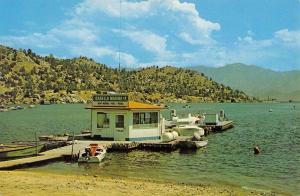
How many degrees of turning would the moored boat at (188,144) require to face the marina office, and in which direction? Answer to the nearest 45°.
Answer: approximately 180°

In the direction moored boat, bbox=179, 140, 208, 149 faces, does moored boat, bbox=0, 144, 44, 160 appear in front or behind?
behind

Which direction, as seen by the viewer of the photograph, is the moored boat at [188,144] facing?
facing to the right of the viewer

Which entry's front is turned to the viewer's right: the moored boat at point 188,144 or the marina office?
the moored boat
